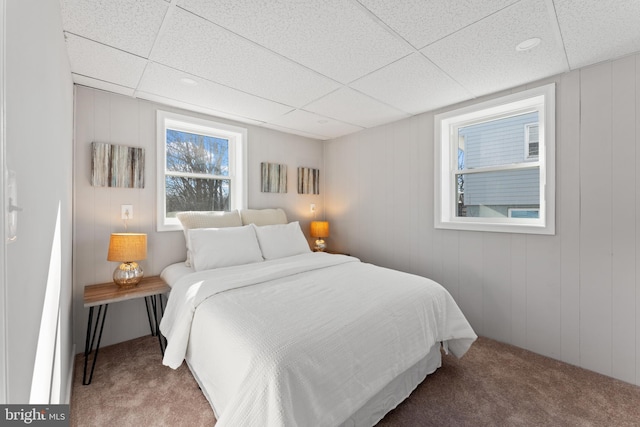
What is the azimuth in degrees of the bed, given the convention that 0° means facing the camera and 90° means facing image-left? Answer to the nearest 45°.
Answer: approximately 315°

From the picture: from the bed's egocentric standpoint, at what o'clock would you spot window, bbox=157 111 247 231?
The window is roughly at 6 o'clock from the bed.

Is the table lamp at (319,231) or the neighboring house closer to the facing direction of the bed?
the neighboring house

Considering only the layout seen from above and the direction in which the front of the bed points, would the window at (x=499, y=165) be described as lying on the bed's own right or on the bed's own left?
on the bed's own left

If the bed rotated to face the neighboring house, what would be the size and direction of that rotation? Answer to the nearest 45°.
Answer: approximately 90° to its left

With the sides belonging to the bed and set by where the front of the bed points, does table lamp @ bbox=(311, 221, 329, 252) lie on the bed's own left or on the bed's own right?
on the bed's own left

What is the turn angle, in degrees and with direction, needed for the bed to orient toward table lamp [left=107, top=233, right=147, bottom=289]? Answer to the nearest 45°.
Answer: approximately 180°

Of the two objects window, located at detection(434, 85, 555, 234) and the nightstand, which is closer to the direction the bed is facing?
the window
